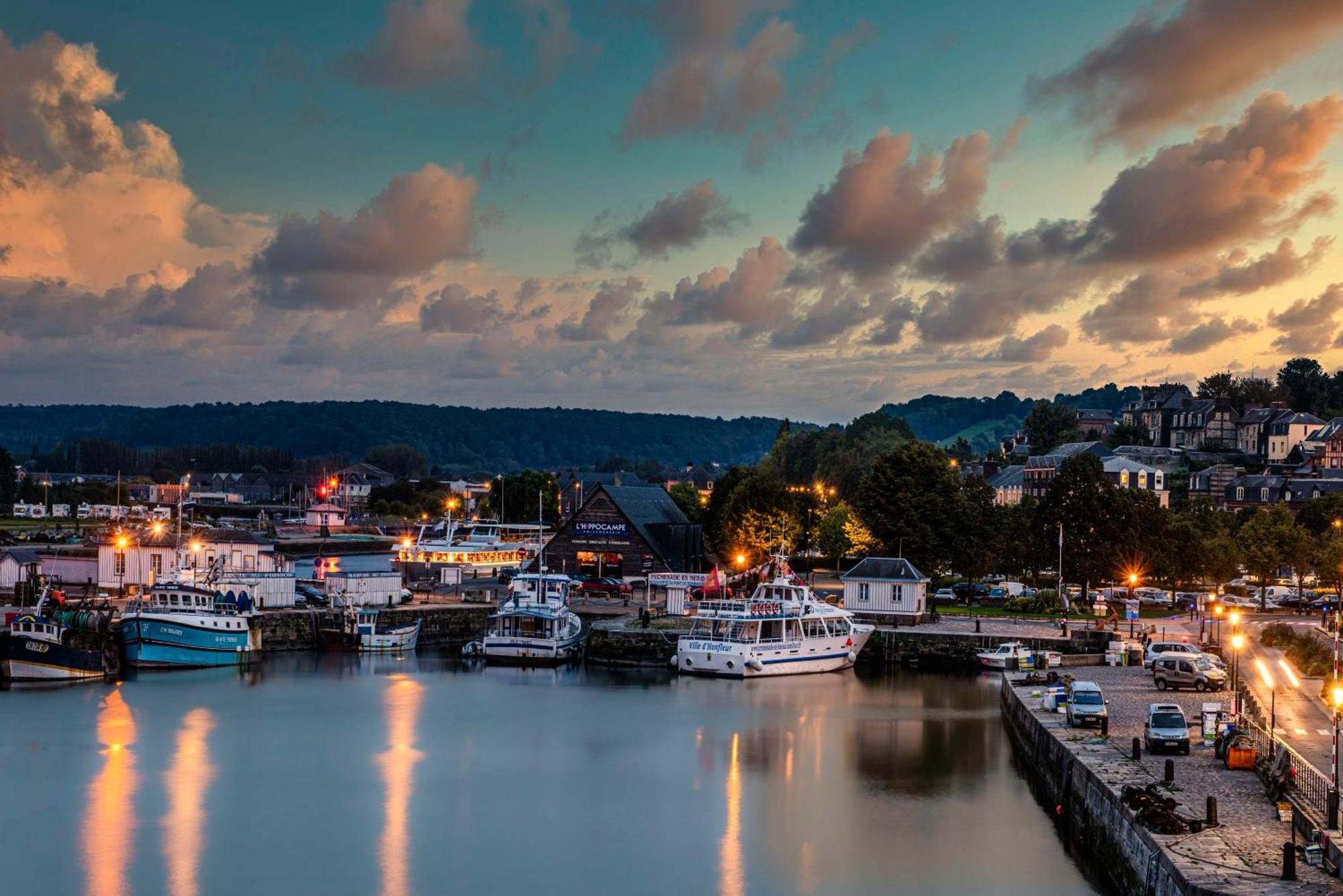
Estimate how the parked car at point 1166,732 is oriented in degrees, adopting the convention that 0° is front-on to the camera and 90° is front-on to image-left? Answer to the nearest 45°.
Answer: approximately 0°

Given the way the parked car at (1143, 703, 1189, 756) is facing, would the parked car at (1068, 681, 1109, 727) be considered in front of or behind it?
behind

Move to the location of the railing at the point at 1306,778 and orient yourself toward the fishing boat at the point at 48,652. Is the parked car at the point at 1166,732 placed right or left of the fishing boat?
right

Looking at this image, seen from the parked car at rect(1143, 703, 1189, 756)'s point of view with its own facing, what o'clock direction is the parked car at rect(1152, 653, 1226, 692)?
the parked car at rect(1152, 653, 1226, 692) is roughly at 6 o'clock from the parked car at rect(1143, 703, 1189, 756).

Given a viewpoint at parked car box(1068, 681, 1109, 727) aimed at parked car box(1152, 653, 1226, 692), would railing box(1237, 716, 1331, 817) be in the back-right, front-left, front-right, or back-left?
back-right
